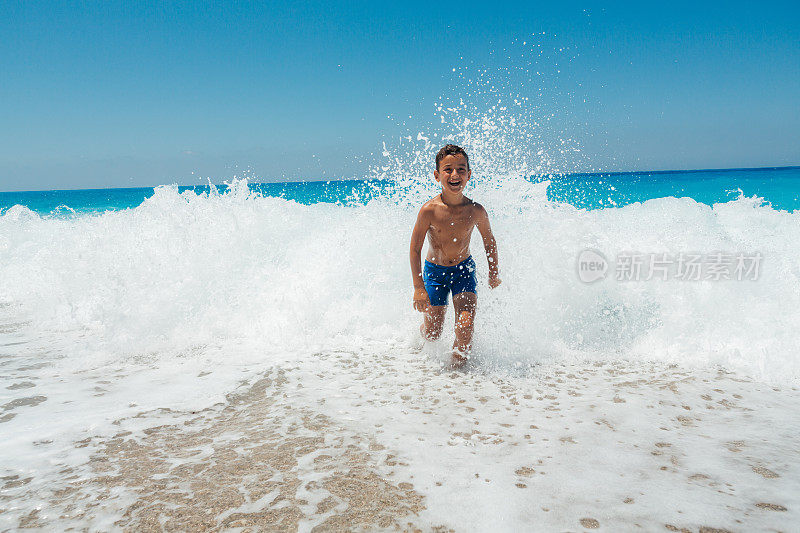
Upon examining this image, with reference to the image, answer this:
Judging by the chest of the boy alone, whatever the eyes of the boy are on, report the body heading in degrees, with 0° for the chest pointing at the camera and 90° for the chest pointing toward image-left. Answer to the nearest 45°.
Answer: approximately 0°
